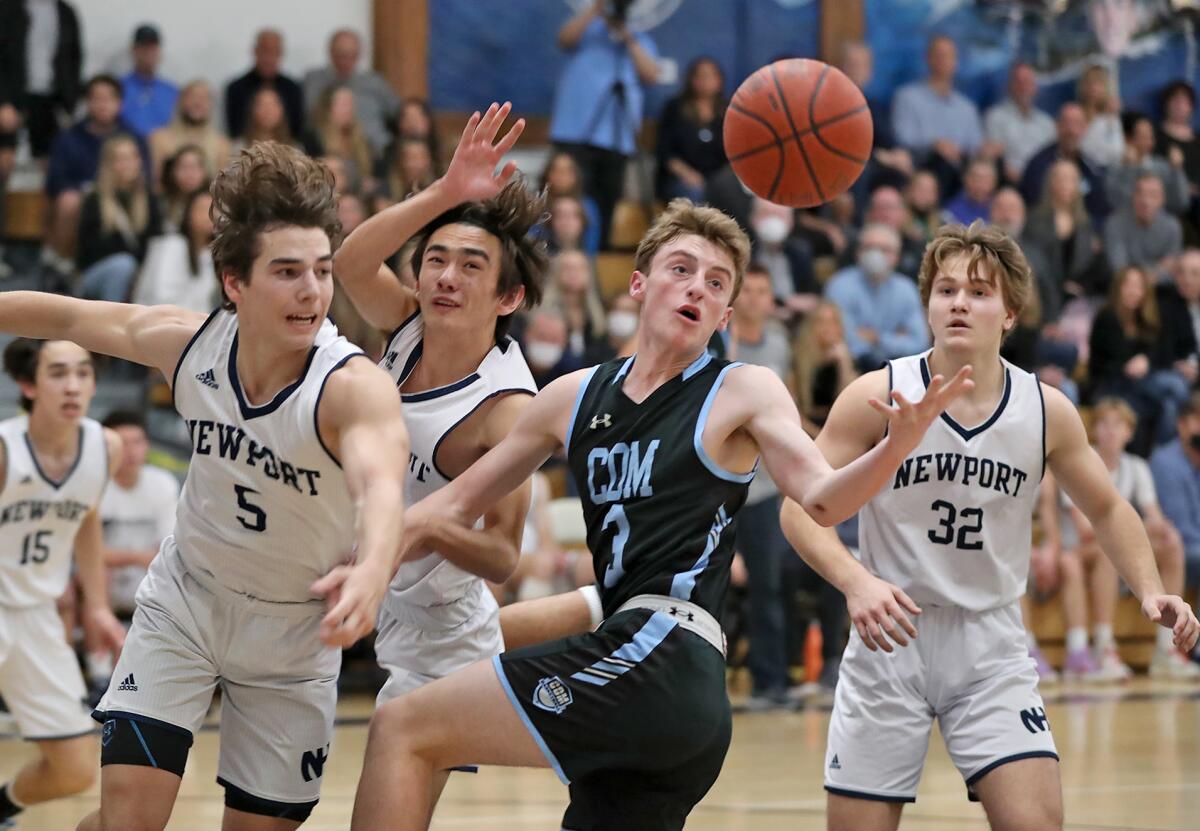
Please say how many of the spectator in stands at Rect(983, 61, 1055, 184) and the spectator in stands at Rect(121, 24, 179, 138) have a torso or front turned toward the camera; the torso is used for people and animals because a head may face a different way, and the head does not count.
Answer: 2

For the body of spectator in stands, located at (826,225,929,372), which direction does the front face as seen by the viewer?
toward the camera

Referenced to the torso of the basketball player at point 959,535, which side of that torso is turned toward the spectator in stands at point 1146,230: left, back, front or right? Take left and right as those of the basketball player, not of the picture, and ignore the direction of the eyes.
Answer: back

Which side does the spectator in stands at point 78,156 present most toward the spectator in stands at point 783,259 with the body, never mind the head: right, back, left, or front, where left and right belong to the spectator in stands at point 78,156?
left

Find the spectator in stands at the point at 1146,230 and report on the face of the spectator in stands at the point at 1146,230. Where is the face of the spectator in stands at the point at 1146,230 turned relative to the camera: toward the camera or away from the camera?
toward the camera

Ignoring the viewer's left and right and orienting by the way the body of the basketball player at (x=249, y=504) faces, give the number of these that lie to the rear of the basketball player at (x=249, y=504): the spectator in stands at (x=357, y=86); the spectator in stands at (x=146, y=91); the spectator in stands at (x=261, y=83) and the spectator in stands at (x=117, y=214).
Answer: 4

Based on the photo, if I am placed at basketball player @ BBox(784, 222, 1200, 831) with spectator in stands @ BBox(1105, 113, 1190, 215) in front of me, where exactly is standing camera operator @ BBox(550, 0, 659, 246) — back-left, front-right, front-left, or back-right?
front-left

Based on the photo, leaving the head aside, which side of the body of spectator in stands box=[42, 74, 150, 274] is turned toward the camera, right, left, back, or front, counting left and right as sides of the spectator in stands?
front

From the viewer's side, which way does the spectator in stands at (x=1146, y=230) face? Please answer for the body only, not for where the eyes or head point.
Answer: toward the camera

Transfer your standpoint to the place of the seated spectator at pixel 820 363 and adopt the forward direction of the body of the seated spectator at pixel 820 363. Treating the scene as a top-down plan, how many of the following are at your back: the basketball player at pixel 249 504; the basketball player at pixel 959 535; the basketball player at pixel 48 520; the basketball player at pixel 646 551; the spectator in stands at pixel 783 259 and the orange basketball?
1

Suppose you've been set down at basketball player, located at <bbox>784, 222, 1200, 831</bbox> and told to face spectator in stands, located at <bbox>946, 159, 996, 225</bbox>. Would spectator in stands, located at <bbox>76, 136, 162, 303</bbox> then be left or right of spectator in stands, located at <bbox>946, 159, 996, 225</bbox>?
left

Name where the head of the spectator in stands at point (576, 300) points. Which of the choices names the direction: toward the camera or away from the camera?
toward the camera

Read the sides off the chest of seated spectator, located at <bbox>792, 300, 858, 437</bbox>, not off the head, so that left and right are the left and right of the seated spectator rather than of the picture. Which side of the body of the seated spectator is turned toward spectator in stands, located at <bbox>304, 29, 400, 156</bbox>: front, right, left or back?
right

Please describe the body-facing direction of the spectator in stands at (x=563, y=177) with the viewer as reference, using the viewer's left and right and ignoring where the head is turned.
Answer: facing the viewer

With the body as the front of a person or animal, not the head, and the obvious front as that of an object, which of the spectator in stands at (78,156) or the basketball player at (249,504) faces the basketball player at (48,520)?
the spectator in stands

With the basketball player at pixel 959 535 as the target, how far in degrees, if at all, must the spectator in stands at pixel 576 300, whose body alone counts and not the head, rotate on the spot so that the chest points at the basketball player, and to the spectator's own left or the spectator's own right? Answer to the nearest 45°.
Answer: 0° — they already face them
